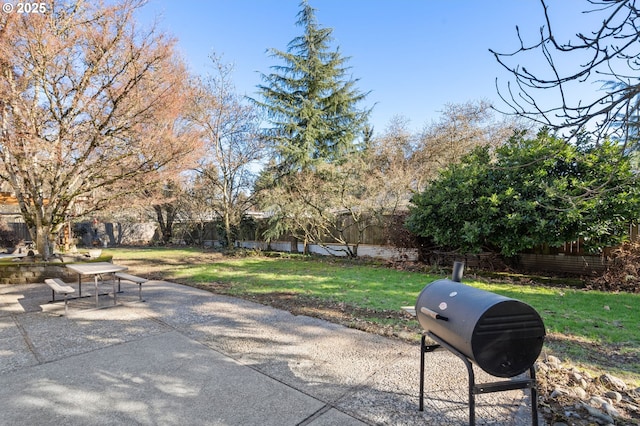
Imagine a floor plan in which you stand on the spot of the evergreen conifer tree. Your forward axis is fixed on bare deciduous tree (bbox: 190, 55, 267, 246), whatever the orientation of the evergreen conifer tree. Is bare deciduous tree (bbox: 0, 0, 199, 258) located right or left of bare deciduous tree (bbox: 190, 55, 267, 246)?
left

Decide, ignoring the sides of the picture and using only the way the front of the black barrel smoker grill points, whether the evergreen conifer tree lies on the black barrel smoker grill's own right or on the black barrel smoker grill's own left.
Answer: on the black barrel smoker grill's own right

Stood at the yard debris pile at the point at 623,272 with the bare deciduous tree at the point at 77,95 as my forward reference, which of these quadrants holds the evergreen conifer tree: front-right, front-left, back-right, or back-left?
front-right

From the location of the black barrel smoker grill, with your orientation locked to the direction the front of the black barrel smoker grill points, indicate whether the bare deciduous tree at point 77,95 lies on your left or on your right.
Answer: on your right

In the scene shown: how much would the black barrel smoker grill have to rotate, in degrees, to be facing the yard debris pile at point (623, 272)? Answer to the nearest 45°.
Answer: approximately 135° to its right

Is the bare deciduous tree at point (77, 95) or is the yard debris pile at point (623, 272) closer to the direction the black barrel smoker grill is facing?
the bare deciduous tree

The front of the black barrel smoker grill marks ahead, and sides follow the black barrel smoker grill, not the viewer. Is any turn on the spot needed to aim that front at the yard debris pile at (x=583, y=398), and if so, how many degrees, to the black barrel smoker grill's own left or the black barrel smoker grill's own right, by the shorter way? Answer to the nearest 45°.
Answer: approximately 180°

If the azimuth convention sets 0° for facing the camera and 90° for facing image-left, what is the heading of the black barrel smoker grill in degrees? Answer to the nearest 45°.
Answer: approximately 45°

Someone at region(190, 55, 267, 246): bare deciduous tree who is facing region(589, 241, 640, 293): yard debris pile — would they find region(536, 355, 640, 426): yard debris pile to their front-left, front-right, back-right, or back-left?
front-right
